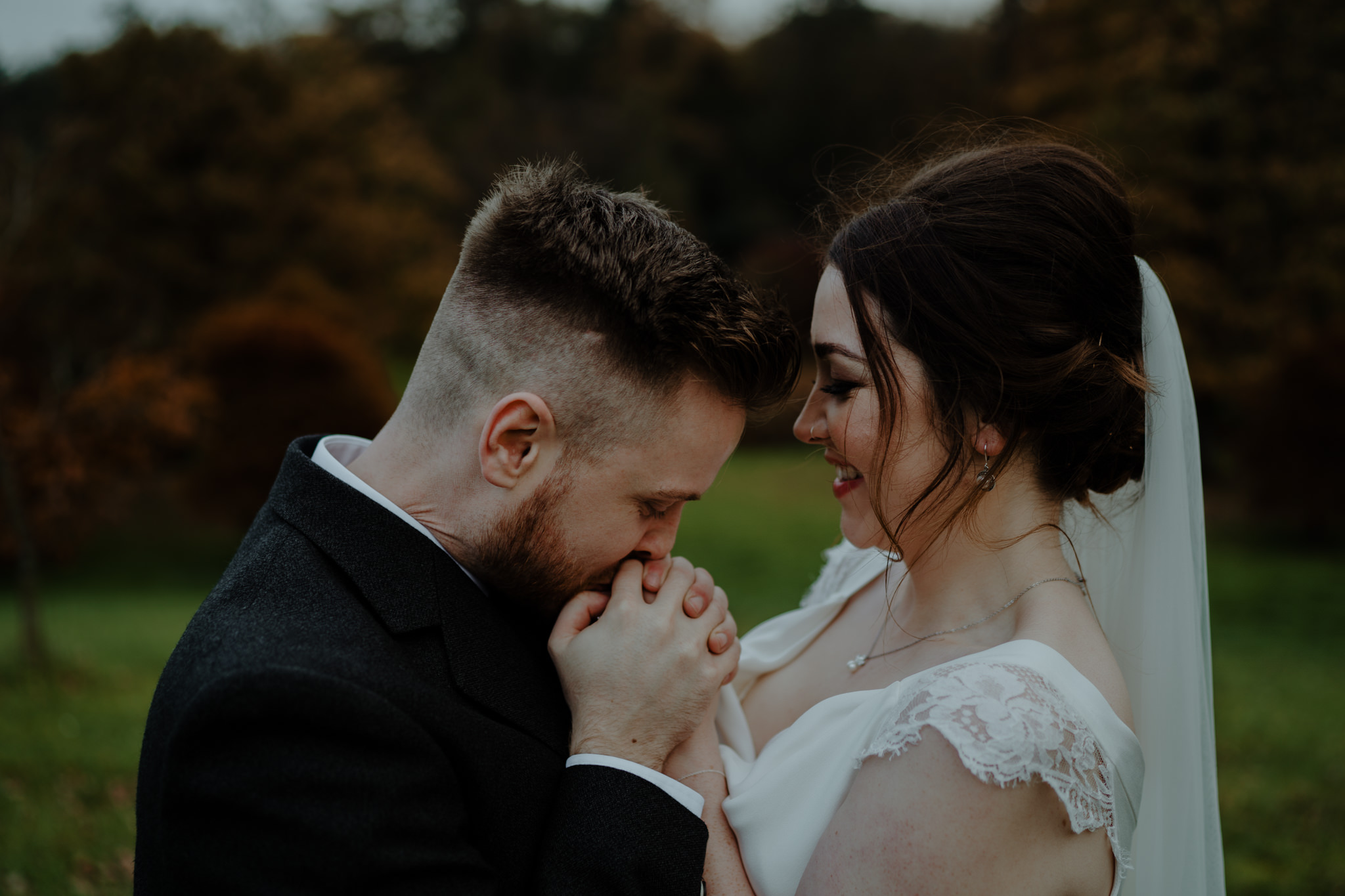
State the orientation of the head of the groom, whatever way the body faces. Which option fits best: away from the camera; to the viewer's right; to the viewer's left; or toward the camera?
to the viewer's right

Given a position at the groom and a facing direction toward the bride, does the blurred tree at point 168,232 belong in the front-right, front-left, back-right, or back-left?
back-left

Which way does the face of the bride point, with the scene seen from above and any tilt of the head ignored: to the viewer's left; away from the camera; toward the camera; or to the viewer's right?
to the viewer's left

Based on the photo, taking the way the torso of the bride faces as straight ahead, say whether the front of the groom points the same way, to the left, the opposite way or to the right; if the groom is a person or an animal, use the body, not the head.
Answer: the opposite way

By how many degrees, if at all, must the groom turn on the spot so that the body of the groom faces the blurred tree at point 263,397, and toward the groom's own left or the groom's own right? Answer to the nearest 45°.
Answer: approximately 90° to the groom's own left

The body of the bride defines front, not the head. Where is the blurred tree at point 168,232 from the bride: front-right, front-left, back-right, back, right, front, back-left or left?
front-right

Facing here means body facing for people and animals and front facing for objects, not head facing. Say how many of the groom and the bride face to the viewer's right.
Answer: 1

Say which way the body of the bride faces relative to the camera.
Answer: to the viewer's left

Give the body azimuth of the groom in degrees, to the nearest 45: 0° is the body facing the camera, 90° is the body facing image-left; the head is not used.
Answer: approximately 270°
